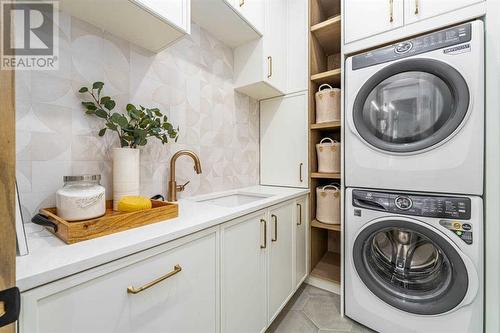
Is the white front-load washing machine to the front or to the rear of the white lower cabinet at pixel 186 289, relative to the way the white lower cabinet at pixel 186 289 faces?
to the front

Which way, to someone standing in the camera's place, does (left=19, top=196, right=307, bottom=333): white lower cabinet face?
facing the viewer and to the right of the viewer

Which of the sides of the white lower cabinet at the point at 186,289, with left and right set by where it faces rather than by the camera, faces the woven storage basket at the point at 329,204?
left

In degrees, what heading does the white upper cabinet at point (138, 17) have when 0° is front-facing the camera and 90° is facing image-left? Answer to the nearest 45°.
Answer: approximately 315°

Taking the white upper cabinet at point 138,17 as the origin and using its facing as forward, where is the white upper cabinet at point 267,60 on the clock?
the white upper cabinet at point 267,60 is roughly at 10 o'clock from the white upper cabinet at point 138,17.

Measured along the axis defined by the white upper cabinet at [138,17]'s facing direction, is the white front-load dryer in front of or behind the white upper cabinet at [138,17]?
in front

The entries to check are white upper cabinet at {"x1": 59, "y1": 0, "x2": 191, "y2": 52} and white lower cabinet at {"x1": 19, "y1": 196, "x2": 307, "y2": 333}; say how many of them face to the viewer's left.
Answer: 0

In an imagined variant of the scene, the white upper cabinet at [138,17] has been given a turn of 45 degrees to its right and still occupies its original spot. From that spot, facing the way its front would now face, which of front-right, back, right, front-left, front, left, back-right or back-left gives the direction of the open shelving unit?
left
